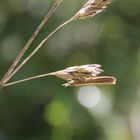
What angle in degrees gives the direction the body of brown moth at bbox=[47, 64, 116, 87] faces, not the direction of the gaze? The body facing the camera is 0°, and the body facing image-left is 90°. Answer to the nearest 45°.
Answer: approximately 90°
